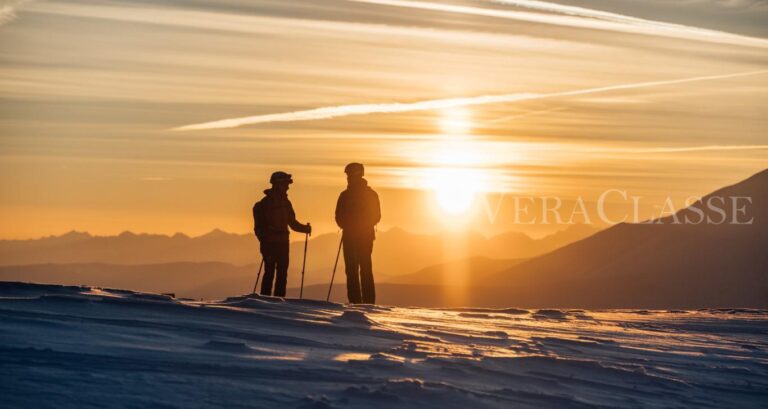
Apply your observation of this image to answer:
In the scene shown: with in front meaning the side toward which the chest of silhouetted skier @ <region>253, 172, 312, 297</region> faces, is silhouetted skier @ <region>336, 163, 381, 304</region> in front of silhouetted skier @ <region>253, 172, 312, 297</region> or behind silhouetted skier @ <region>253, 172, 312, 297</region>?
in front

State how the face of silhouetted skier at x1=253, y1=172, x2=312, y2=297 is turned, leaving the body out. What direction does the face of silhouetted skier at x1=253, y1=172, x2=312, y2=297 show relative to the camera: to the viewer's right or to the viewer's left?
to the viewer's right
